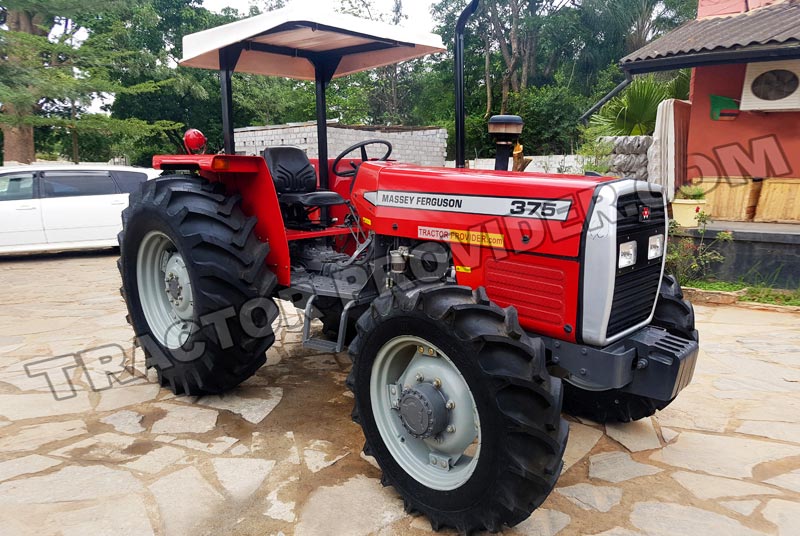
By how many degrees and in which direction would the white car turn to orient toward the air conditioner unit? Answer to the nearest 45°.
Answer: approximately 135° to its left

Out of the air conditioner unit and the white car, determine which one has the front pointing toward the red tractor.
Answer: the air conditioner unit

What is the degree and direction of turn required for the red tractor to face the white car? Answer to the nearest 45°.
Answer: approximately 180°

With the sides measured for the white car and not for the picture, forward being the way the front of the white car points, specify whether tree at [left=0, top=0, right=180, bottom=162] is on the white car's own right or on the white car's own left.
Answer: on the white car's own right

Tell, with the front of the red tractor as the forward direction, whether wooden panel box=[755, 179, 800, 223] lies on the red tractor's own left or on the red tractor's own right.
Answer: on the red tractor's own left

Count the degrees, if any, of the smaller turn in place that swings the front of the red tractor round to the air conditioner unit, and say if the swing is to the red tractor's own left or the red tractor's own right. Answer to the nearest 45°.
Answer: approximately 90° to the red tractor's own left

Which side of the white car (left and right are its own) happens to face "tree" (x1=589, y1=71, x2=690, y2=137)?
back

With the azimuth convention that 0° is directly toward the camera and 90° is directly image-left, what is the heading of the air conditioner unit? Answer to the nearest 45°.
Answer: approximately 0°

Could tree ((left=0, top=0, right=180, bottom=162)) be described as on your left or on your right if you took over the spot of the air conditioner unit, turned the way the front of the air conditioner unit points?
on your right

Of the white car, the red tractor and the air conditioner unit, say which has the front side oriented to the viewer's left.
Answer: the white car

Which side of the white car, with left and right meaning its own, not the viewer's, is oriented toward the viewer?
left

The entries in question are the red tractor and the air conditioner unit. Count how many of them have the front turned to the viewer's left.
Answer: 0

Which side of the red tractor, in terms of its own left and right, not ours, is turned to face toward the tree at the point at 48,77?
back

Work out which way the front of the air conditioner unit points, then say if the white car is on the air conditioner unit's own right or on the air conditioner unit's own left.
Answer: on the air conditioner unit's own right
